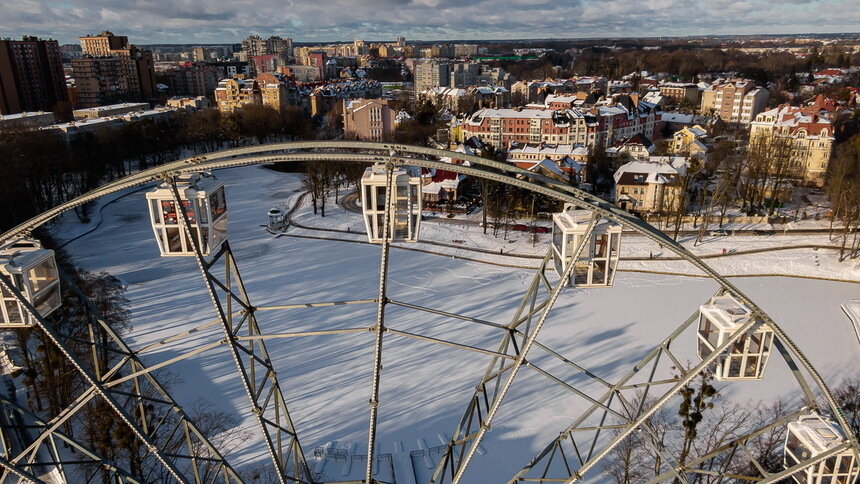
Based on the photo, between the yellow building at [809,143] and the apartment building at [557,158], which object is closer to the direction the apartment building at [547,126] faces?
the apartment building

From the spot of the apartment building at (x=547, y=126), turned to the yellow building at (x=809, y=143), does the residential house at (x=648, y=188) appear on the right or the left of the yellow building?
right

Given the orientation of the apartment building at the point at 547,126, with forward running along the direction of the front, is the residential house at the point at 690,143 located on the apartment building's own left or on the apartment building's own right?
on the apartment building's own left

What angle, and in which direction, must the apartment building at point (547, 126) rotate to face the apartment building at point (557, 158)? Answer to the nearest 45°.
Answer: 0° — it already faces it

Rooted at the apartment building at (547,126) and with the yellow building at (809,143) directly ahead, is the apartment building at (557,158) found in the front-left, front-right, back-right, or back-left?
front-right

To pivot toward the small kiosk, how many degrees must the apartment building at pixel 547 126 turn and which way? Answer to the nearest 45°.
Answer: approximately 45° to its right

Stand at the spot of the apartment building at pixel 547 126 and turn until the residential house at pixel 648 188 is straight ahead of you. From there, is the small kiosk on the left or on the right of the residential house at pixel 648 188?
right

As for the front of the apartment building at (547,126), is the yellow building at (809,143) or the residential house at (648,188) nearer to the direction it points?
the residential house

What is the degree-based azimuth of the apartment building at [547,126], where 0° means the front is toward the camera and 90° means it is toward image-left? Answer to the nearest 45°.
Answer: approximately 0°

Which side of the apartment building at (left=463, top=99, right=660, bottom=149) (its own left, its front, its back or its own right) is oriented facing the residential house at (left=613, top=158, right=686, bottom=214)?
front

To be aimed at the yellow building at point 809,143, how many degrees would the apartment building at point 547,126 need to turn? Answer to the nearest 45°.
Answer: approximately 90° to its left

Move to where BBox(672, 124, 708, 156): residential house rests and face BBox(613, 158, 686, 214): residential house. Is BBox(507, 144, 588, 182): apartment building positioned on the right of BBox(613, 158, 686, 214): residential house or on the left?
right

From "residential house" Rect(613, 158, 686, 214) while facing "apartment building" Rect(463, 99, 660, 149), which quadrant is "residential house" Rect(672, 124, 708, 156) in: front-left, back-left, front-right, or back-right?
front-right
